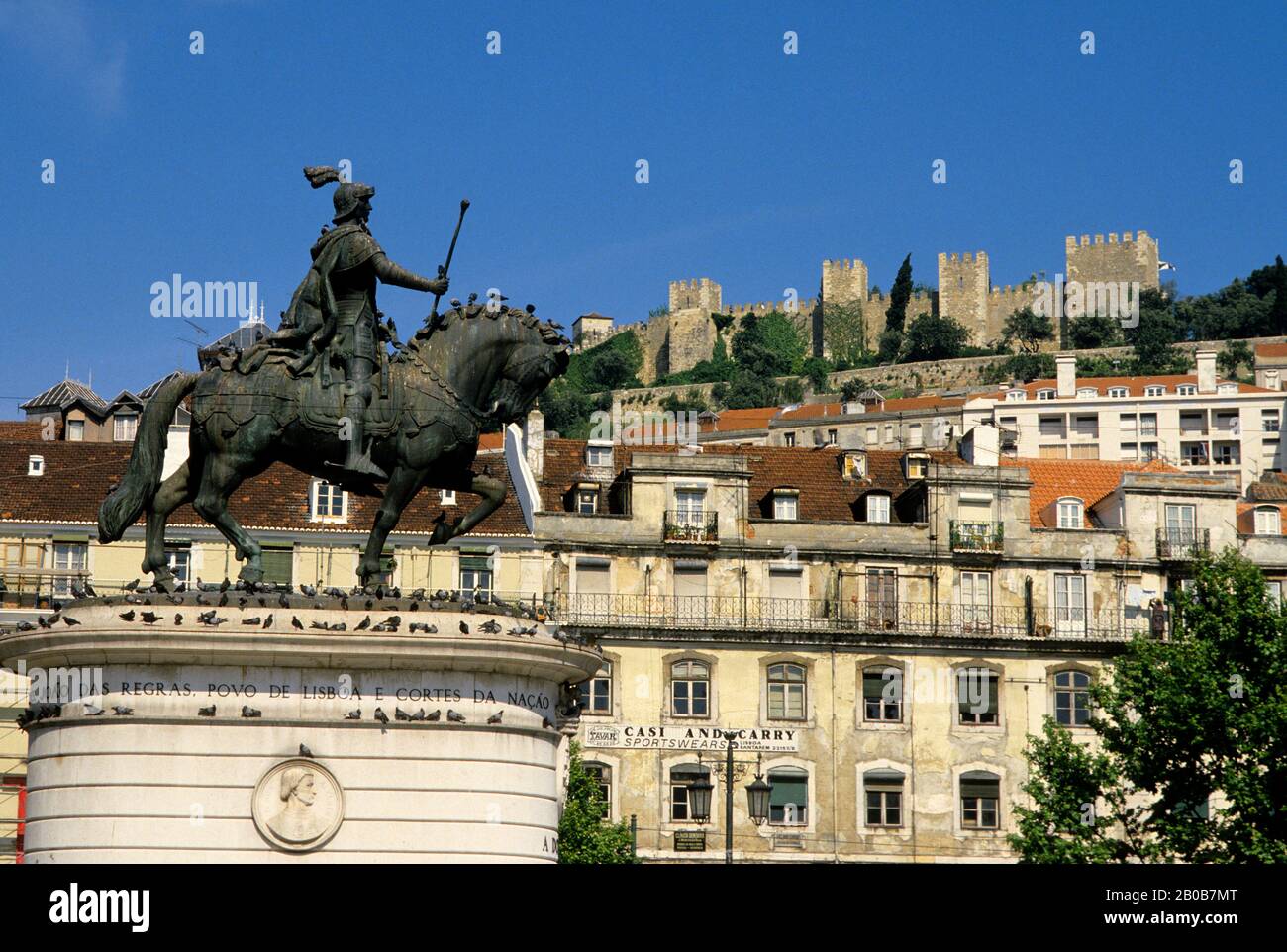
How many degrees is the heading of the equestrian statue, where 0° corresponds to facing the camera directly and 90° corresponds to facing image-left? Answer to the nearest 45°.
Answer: approximately 270°
